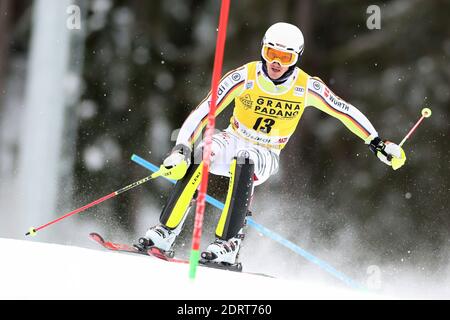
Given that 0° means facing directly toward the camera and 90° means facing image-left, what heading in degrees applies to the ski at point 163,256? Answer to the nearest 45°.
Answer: approximately 90°
